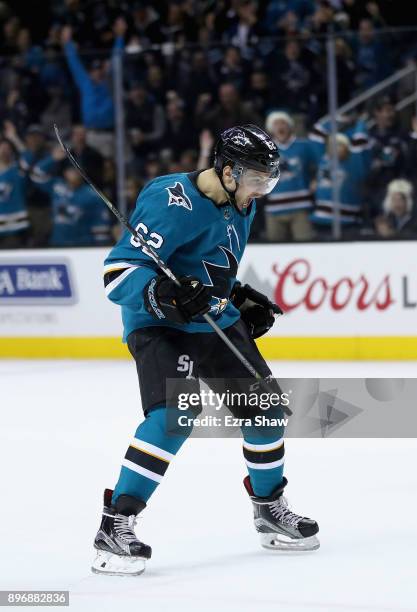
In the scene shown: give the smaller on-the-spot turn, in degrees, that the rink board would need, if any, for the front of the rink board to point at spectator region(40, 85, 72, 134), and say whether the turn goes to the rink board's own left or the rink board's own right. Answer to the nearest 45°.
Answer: approximately 135° to the rink board's own right

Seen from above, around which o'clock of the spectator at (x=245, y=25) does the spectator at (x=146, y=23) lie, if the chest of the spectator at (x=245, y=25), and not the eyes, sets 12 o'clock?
the spectator at (x=146, y=23) is roughly at 4 o'clock from the spectator at (x=245, y=25).

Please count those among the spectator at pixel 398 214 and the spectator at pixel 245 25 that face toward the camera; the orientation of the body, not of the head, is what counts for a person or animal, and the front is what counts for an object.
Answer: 2

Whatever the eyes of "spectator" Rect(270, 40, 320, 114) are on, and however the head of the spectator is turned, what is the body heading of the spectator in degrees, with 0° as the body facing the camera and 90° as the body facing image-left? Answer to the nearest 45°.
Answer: approximately 0°

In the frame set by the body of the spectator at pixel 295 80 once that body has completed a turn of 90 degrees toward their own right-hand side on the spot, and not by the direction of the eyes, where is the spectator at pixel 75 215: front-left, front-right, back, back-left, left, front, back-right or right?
front

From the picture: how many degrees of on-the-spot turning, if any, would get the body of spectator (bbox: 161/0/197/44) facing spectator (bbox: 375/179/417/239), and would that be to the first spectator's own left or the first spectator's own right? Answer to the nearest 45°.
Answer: approximately 45° to the first spectator's own left

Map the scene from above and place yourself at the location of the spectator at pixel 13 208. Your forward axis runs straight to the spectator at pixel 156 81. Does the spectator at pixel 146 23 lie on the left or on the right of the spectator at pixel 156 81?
left
